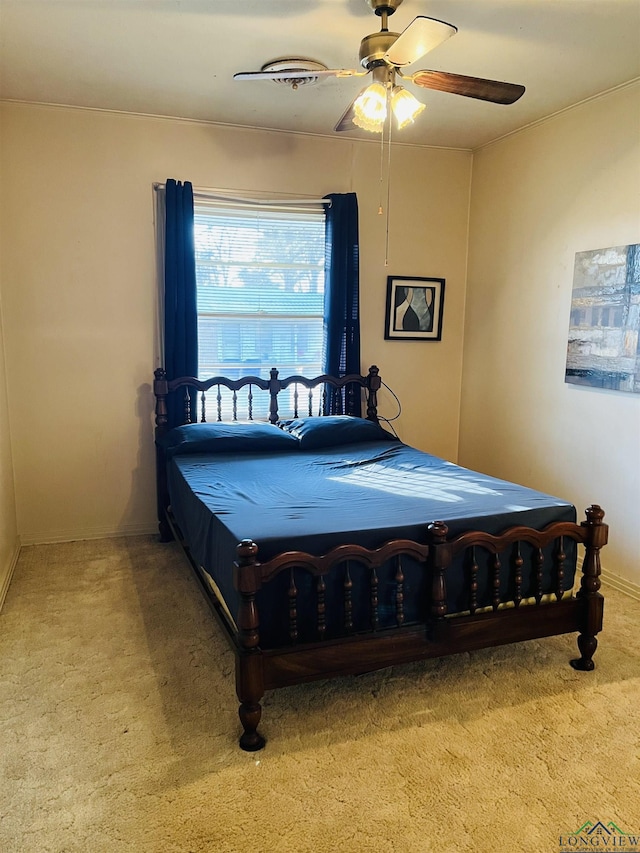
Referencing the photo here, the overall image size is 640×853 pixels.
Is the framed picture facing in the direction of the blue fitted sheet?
yes

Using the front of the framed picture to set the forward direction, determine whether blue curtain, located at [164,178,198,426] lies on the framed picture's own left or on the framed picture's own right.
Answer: on the framed picture's own right

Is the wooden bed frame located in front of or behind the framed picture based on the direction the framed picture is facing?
in front

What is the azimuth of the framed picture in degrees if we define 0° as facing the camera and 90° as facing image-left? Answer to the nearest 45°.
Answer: approximately 0°

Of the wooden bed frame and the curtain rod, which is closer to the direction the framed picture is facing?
the wooden bed frame

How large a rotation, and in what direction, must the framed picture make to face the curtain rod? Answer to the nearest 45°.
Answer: approximately 45° to its right

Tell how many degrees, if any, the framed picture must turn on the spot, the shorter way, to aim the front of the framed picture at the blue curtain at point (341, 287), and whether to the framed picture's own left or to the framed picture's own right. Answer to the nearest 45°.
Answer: approximately 45° to the framed picture's own right

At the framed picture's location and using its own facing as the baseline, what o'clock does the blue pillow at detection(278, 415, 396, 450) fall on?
The blue pillow is roughly at 1 o'clock from the framed picture.

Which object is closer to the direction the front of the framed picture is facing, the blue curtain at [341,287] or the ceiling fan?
the ceiling fan

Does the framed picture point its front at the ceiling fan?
yes

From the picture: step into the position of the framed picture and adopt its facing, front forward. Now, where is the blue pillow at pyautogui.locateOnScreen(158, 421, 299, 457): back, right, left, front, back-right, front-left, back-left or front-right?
front-right
